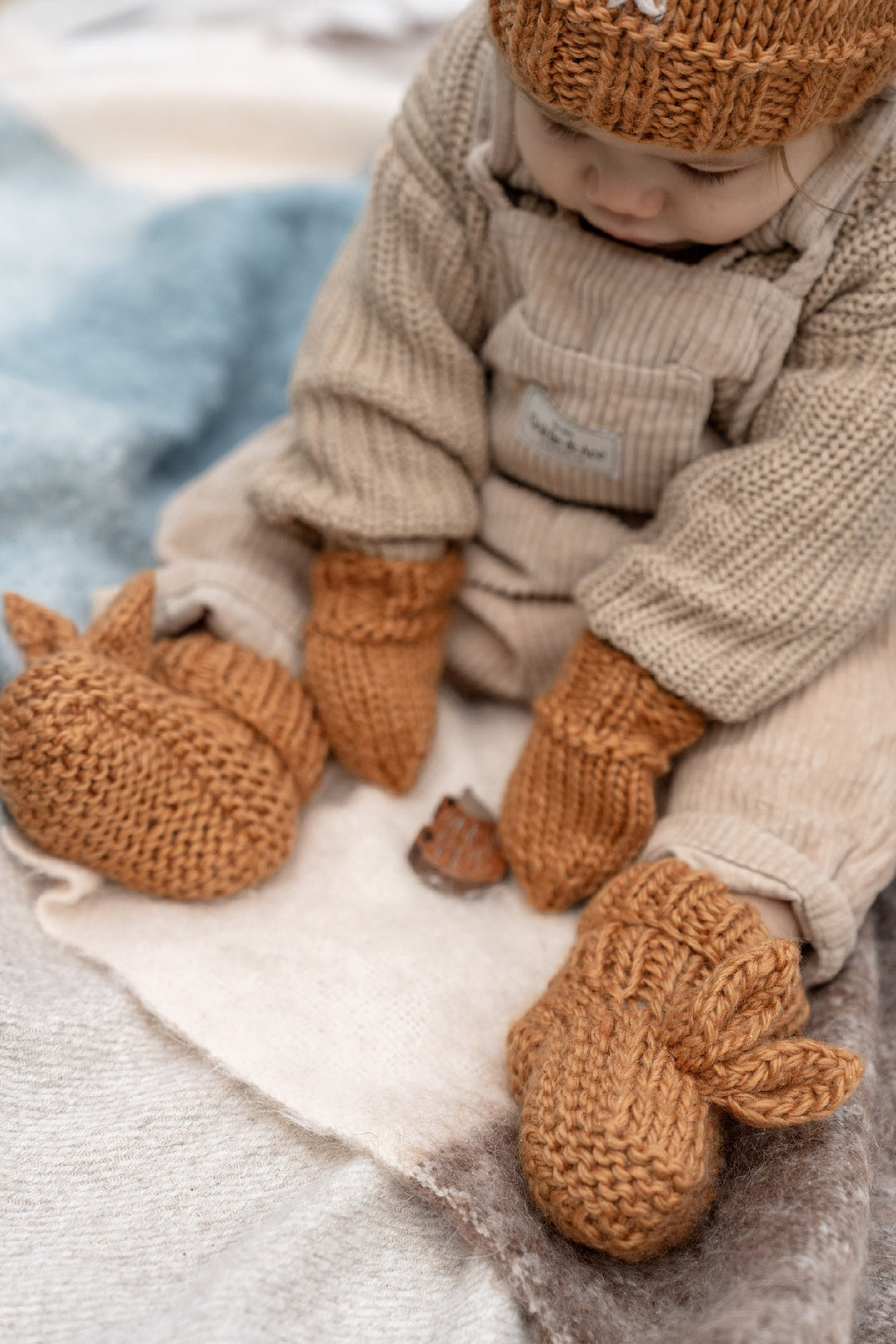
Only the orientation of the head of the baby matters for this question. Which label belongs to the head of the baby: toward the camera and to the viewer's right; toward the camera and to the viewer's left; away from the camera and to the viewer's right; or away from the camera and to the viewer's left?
toward the camera and to the viewer's left

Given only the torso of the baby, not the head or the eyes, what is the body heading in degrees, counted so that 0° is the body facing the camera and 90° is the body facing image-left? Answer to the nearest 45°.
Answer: approximately 45°
